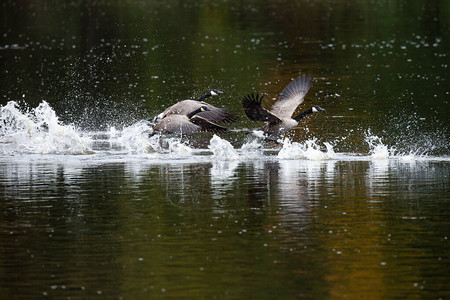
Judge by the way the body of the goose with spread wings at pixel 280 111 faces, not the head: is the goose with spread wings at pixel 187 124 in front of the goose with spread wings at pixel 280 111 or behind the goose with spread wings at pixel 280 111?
behind

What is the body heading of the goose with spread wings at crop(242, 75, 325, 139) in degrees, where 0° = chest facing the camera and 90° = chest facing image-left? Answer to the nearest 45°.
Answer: approximately 270°

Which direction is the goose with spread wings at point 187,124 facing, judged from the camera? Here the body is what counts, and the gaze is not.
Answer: to the viewer's right

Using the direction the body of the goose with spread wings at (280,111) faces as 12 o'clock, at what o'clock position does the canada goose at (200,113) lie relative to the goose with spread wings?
The canada goose is roughly at 6 o'clock from the goose with spread wings.

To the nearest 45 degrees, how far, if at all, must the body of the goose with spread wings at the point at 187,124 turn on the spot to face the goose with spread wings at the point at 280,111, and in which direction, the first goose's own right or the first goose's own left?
0° — it already faces it

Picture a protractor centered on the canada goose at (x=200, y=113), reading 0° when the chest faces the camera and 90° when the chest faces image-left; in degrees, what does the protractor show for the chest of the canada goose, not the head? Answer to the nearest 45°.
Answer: approximately 270°
